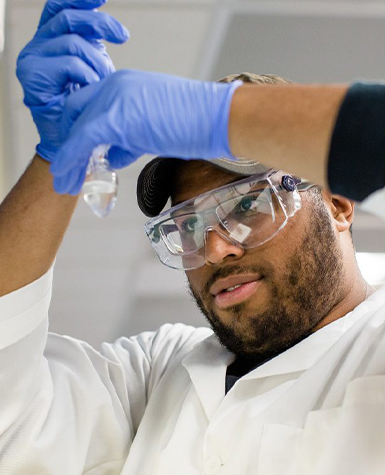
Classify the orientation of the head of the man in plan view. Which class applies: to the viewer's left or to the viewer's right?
to the viewer's left

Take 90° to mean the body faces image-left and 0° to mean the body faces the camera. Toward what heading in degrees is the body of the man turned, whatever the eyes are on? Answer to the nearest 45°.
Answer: approximately 45°
